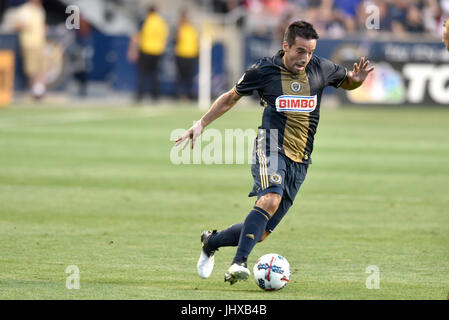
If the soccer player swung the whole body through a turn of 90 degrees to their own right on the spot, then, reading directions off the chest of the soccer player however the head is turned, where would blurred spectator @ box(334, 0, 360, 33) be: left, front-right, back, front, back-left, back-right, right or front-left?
back-right

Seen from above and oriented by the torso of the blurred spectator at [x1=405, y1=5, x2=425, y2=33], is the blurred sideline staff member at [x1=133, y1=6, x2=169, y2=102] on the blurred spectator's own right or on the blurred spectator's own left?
on the blurred spectator's own right

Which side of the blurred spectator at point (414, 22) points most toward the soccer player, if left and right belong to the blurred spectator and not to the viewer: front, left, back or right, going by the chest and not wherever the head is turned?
front

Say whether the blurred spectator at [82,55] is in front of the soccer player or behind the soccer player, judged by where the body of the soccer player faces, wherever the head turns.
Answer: behind

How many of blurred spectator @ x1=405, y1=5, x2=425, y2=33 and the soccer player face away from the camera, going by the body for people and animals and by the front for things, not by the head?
0

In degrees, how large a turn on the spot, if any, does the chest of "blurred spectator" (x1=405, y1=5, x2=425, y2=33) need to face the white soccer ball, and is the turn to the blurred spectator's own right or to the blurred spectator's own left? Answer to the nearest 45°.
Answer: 0° — they already face it

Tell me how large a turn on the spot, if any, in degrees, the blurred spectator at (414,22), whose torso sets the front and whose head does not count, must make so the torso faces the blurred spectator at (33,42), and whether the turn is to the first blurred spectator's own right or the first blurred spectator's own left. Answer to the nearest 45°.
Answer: approximately 45° to the first blurred spectator's own right

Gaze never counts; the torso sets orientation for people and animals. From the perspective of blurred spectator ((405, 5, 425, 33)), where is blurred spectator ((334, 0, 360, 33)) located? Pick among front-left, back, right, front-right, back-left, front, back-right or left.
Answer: right

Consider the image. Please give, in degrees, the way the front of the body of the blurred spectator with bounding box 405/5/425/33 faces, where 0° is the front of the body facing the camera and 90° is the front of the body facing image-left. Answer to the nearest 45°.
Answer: approximately 0°
